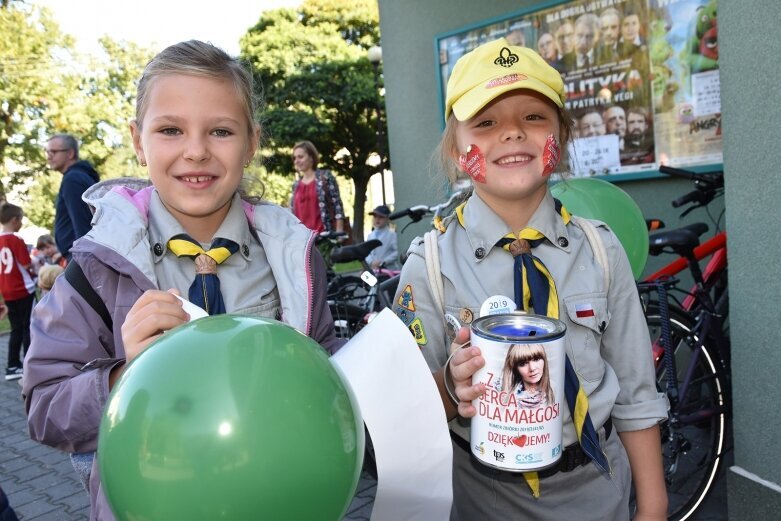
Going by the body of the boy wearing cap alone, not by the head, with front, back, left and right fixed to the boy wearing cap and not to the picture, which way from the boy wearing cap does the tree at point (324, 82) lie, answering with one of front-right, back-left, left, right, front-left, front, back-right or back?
back-right

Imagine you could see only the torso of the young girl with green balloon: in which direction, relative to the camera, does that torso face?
toward the camera

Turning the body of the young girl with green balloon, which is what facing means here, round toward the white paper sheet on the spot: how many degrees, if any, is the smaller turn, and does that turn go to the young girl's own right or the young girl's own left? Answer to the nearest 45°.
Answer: approximately 45° to the young girl's own left

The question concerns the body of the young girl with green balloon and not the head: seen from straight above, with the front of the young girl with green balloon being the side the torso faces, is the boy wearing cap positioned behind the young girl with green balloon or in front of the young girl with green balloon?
behind

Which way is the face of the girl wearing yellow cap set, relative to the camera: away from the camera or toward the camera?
toward the camera

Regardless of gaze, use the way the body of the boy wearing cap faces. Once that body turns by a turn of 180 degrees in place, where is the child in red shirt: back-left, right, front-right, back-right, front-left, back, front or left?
back-left

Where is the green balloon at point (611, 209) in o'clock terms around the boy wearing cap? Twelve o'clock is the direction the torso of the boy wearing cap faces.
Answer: The green balloon is roughly at 10 o'clock from the boy wearing cap.

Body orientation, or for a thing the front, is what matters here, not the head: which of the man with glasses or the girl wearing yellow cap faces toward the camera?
the girl wearing yellow cap

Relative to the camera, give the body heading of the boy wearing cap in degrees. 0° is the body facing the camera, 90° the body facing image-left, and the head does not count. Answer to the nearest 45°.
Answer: approximately 45°

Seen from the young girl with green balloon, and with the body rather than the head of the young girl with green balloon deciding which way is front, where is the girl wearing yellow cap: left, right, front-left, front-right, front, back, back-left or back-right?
left
